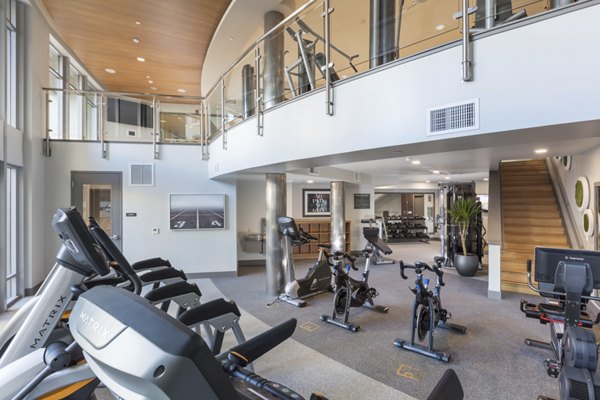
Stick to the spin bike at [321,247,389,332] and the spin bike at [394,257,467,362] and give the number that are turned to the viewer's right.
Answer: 0

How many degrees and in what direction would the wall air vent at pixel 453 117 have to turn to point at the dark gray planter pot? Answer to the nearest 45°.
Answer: approximately 135° to its right

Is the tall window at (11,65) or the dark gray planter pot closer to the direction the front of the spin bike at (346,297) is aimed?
the tall window

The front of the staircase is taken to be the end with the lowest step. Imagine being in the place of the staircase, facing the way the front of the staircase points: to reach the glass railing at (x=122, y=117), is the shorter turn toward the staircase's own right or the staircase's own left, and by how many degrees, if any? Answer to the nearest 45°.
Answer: approximately 45° to the staircase's own right

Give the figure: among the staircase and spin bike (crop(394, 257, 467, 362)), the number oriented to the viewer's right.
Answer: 0

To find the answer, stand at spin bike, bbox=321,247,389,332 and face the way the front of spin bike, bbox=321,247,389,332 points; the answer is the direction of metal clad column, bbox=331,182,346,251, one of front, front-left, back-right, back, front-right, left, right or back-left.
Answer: back-right

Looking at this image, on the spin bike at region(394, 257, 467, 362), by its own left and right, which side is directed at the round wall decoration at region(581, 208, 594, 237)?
back

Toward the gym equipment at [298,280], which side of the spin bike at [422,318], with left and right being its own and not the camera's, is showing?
right

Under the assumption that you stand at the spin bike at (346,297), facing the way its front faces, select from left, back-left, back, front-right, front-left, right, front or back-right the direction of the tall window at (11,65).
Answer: front-right

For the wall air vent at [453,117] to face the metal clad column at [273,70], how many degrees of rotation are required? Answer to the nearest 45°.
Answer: approximately 90° to its right

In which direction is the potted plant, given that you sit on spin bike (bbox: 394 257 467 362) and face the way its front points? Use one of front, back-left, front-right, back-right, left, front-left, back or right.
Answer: back-right
